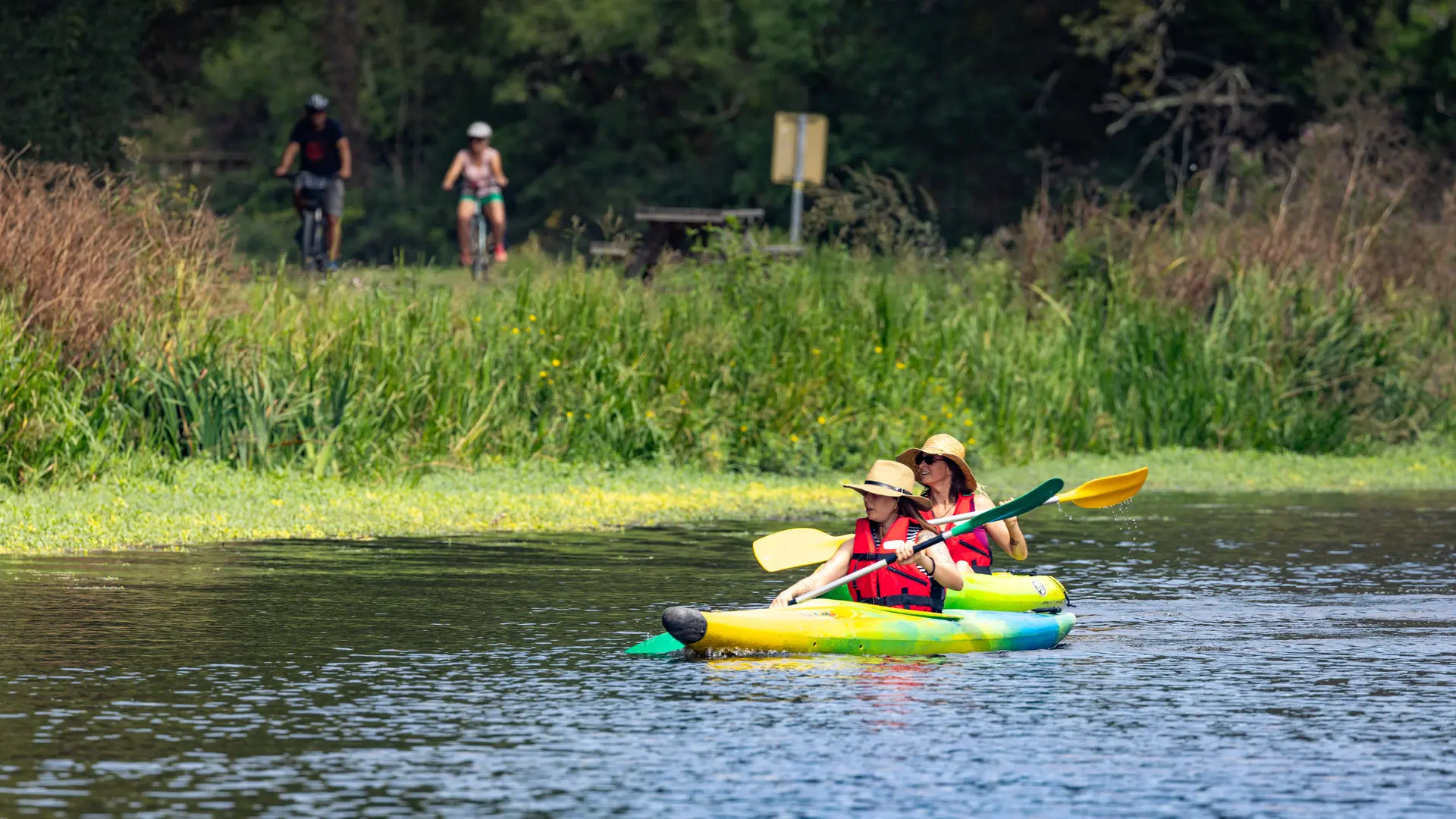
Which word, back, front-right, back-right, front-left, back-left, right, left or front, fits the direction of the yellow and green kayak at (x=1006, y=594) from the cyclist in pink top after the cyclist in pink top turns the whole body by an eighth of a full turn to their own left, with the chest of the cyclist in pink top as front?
front-right

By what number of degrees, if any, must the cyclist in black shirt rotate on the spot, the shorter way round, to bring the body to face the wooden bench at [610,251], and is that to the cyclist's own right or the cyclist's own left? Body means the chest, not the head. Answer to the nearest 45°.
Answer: approximately 45° to the cyclist's own left

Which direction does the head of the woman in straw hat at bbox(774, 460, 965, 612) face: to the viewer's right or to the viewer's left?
to the viewer's left

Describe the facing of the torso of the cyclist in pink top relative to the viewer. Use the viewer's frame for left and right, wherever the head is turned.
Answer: facing the viewer

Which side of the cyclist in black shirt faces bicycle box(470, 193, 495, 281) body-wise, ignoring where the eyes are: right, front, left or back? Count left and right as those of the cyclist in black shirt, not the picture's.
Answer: left

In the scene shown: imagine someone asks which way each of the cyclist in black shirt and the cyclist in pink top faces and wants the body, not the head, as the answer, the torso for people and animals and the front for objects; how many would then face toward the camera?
2

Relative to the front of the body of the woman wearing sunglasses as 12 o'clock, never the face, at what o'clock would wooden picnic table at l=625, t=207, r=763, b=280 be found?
The wooden picnic table is roughly at 4 o'clock from the woman wearing sunglasses.

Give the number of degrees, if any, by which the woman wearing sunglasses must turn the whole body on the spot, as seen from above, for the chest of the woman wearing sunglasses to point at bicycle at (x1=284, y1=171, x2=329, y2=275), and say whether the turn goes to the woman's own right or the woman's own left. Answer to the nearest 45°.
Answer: approximately 90° to the woman's own right

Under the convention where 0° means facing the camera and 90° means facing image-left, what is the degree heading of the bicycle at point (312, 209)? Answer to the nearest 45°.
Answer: approximately 0°

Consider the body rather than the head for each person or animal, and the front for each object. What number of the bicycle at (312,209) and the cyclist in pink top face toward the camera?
2

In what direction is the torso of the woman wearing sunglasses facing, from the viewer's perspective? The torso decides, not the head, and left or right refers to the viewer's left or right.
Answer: facing the viewer and to the left of the viewer

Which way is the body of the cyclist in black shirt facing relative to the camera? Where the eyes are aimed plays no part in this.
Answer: toward the camera

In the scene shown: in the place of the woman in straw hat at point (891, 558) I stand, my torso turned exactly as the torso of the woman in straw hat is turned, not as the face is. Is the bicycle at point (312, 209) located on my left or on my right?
on my right

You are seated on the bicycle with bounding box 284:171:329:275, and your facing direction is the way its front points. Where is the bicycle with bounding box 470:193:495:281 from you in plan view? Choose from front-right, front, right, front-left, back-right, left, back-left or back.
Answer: left
